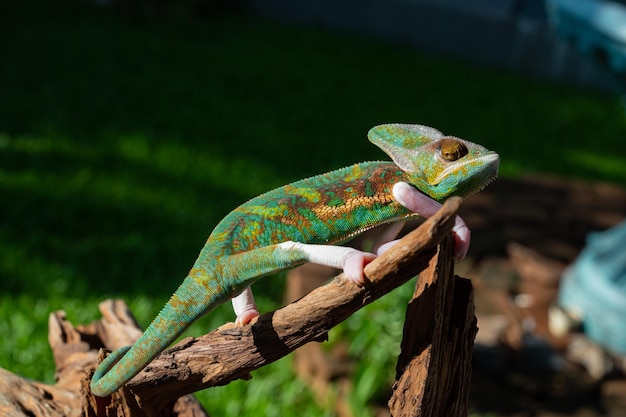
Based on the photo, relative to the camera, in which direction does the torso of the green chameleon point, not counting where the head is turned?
to the viewer's right

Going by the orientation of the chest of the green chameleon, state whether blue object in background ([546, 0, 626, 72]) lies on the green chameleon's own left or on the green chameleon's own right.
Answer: on the green chameleon's own left

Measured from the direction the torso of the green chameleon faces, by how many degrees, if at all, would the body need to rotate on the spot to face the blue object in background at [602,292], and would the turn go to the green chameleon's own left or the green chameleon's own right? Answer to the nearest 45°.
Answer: approximately 45° to the green chameleon's own left
